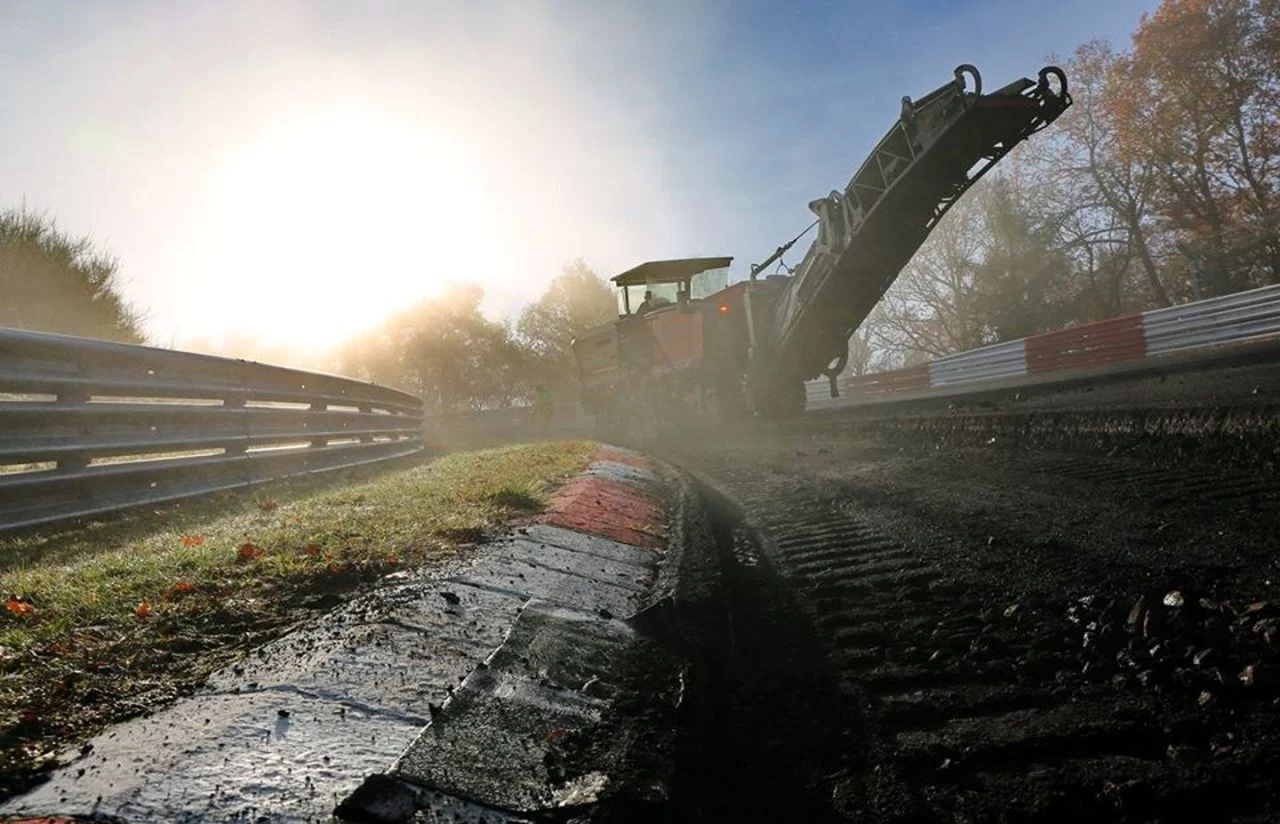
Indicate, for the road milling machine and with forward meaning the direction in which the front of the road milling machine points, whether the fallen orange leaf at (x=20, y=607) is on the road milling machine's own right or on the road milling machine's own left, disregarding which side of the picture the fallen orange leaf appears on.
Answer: on the road milling machine's own right

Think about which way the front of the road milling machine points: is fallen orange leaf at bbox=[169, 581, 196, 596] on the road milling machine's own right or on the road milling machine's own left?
on the road milling machine's own right

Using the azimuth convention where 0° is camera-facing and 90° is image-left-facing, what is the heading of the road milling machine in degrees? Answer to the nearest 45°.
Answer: approximately 315°

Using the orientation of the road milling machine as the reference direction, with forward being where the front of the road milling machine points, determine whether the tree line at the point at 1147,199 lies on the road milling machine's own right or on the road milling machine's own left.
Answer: on the road milling machine's own left
